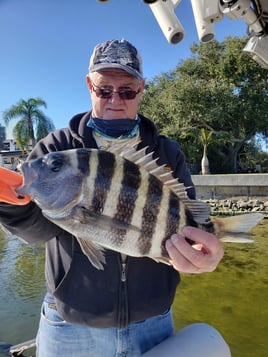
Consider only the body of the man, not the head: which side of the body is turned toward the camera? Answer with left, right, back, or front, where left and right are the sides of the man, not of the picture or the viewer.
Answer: front

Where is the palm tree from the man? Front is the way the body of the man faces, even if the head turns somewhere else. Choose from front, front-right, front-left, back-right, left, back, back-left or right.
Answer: back

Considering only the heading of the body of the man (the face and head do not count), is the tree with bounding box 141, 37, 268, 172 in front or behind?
behind

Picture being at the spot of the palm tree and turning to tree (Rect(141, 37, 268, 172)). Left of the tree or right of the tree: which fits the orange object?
right

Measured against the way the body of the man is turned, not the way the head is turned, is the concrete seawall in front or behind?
behind

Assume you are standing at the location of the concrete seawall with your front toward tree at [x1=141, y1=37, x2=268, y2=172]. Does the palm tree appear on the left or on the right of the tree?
left
